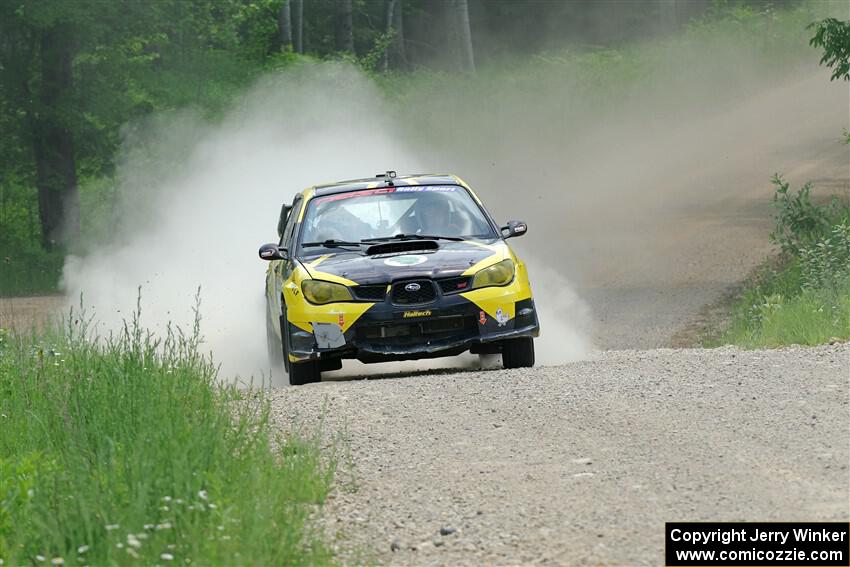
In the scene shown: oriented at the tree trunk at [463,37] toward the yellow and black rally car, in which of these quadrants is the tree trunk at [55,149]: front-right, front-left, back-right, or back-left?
front-right

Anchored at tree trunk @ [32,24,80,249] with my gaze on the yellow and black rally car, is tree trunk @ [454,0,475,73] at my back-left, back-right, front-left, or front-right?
back-left

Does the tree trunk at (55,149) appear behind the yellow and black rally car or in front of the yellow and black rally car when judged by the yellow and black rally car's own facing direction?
behind

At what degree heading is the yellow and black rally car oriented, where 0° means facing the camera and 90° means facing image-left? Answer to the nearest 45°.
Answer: approximately 0°

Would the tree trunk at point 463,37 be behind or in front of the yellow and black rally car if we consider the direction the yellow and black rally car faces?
behind

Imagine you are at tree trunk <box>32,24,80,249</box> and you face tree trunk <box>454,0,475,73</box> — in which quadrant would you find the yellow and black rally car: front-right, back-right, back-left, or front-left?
back-right

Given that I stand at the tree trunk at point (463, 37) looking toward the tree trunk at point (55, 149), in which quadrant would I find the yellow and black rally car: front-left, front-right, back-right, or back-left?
front-left
